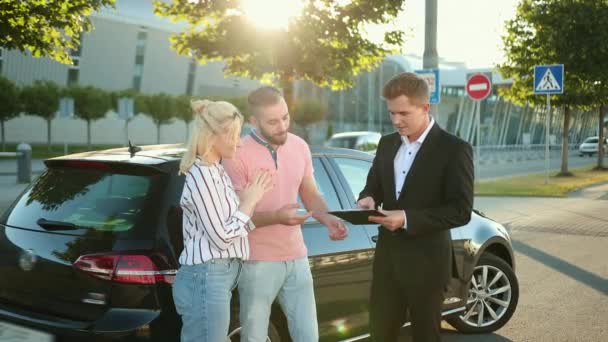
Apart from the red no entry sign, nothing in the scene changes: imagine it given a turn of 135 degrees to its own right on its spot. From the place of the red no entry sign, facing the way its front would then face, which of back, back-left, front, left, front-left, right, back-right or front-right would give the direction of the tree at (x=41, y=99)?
front

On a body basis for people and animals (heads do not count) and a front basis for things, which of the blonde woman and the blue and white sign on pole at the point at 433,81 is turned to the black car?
the blue and white sign on pole

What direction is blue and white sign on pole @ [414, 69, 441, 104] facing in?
toward the camera

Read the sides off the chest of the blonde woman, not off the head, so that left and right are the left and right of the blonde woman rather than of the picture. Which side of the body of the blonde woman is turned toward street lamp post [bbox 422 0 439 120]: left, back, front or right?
left

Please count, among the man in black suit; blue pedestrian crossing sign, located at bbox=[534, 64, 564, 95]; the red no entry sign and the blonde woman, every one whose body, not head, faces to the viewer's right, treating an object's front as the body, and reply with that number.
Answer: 1

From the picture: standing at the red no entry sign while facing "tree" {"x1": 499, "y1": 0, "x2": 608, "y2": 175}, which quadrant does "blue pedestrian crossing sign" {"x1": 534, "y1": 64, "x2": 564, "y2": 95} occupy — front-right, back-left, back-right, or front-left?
front-right

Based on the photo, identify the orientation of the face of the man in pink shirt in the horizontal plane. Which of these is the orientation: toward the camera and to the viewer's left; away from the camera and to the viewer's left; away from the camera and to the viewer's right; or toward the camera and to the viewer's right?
toward the camera and to the viewer's right

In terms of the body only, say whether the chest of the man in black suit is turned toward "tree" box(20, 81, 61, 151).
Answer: no

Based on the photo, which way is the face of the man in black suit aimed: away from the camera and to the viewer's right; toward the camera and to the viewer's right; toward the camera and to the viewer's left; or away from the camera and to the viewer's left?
toward the camera and to the viewer's left

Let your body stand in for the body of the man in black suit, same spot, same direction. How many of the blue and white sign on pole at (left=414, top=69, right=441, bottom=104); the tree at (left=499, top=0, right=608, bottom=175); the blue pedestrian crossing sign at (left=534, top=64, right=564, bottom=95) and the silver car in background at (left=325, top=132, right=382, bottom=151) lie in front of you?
0

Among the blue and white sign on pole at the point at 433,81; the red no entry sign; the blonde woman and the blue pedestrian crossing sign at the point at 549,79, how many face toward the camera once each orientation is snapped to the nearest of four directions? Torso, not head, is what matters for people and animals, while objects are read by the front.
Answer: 3

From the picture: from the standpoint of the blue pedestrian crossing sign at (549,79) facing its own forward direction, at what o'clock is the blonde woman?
The blonde woman is roughly at 12 o'clock from the blue pedestrian crossing sign.

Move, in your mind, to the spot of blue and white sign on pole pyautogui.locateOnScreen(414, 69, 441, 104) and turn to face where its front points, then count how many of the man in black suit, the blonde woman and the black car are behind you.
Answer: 0

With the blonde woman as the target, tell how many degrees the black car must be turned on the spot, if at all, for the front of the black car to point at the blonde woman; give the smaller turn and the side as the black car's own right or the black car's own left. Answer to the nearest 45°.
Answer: approximately 90° to the black car's own right

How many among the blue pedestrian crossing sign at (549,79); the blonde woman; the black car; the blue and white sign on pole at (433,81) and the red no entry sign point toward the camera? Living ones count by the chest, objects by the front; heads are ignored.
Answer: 3

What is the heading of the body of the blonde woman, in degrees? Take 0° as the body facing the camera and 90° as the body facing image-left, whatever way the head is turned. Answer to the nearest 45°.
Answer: approximately 270°

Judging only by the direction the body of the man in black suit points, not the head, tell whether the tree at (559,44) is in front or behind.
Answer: behind

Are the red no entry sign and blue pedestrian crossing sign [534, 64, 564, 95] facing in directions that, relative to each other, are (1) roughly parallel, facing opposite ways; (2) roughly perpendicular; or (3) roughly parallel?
roughly parallel

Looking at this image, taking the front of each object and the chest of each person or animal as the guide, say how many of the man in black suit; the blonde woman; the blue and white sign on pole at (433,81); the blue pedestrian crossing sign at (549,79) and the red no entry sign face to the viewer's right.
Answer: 1

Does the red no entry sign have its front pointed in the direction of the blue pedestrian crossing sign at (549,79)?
no
